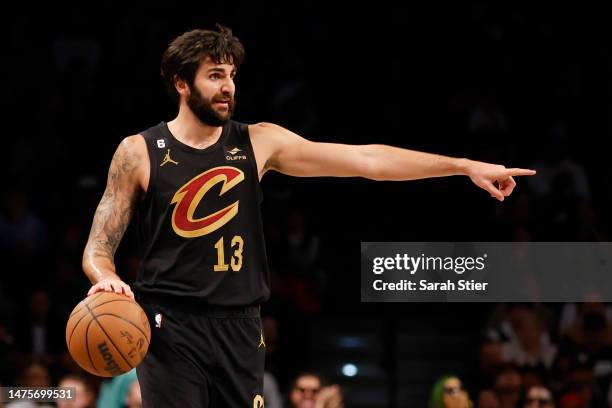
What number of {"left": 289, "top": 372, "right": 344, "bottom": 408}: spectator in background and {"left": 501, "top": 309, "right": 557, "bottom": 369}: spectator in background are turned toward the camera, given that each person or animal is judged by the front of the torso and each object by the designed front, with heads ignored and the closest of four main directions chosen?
2

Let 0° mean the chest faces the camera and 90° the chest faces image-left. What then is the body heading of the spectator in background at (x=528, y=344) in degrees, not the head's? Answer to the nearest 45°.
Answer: approximately 0°

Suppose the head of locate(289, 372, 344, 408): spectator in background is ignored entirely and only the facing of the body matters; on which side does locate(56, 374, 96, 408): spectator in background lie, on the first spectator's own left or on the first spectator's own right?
on the first spectator's own right

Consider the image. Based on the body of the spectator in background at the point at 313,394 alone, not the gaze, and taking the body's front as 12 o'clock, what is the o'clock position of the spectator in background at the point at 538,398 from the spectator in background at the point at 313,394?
the spectator in background at the point at 538,398 is roughly at 9 o'clock from the spectator in background at the point at 313,394.

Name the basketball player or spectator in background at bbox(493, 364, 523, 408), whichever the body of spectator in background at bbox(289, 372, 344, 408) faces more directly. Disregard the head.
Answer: the basketball player

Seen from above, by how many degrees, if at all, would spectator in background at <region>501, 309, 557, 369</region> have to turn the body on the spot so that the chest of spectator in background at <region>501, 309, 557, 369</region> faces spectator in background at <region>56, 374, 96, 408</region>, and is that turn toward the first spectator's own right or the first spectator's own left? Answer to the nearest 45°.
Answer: approximately 45° to the first spectator's own right

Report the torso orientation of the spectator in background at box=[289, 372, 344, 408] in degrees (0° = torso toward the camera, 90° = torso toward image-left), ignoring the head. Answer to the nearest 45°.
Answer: approximately 0°

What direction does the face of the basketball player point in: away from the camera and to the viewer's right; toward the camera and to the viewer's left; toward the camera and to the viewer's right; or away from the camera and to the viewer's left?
toward the camera and to the viewer's right

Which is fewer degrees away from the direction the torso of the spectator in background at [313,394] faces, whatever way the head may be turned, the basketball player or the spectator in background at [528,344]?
the basketball player

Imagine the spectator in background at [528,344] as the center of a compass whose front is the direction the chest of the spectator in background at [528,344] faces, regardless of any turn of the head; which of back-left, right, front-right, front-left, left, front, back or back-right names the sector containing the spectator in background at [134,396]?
front-right

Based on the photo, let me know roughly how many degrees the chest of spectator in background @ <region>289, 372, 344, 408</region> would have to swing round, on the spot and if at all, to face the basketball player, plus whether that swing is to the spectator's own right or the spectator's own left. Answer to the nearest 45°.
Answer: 0° — they already face them

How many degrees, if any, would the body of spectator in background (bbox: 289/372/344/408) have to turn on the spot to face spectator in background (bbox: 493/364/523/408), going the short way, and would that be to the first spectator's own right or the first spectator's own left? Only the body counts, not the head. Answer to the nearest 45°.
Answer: approximately 90° to the first spectator's own left

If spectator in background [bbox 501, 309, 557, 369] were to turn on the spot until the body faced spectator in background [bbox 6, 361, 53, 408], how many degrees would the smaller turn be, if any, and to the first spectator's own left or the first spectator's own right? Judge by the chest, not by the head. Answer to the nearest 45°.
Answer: approximately 45° to the first spectator's own right
